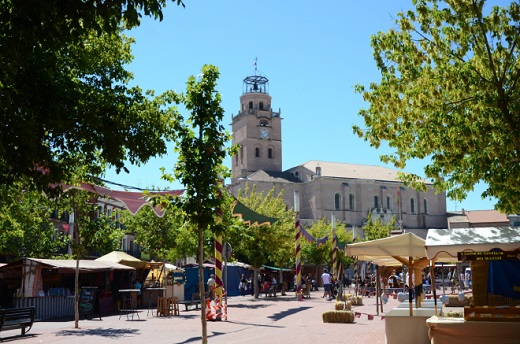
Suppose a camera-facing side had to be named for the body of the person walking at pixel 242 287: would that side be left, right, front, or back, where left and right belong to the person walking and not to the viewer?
back

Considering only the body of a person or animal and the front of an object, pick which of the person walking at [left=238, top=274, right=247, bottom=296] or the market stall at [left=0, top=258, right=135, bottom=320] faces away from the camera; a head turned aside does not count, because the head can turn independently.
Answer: the person walking
